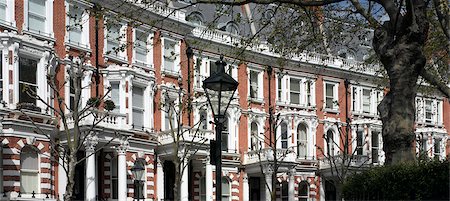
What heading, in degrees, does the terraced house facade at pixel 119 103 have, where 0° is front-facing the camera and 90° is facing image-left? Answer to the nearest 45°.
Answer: approximately 315°
